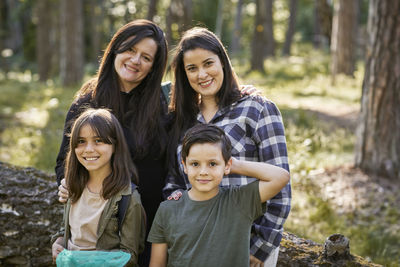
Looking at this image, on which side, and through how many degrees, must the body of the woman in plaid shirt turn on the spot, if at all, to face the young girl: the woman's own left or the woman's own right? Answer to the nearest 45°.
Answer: approximately 45° to the woman's own right

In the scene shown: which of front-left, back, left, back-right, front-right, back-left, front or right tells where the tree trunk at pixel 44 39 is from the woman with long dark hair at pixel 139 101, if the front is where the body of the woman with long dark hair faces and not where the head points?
back

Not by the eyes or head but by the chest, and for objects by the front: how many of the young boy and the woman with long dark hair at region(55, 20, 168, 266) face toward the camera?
2

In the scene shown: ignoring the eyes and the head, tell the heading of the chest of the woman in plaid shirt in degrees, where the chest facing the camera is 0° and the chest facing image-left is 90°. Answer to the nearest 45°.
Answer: approximately 45°

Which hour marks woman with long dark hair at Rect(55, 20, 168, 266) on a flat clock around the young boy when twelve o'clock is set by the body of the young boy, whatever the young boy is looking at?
The woman with long dark hair is roughly at 5 o'clock from the young boy.

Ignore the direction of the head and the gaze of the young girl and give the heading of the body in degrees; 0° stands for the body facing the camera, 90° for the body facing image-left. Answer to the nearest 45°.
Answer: approximately 45°

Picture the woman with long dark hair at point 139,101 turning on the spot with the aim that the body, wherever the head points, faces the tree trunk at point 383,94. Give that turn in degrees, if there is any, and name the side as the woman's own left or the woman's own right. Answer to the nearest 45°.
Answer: approximately 135° to the woman's own left

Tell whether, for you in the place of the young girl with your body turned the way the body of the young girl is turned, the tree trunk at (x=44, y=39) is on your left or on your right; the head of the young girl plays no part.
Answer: on your right

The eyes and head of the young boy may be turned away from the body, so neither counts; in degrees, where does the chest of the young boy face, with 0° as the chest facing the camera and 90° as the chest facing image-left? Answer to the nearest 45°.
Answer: approximately 0°
